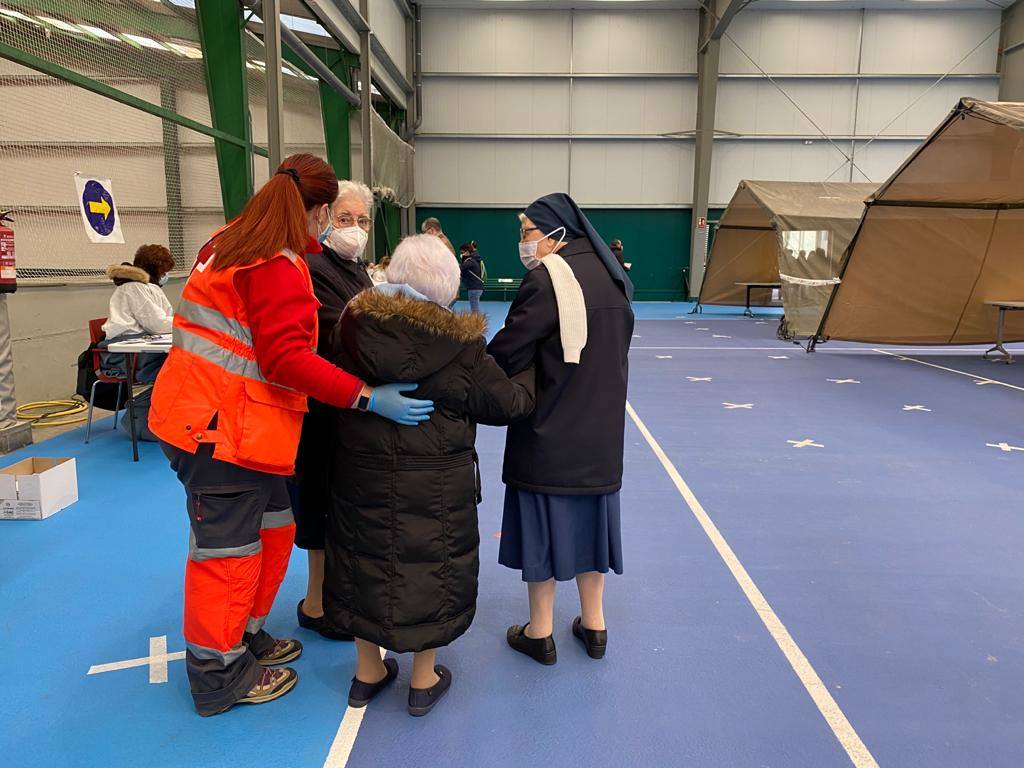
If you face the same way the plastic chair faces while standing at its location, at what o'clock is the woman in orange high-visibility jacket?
The woman in orange high-visibility jacket is roughly at 3 o'clock from the plastic chair.

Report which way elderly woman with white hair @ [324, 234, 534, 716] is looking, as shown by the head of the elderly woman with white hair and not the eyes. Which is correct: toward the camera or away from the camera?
away from the camera

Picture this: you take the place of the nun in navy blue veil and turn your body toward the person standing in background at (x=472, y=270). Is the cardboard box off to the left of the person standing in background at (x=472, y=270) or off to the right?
left

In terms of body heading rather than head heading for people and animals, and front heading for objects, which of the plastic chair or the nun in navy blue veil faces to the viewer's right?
the plastic chair

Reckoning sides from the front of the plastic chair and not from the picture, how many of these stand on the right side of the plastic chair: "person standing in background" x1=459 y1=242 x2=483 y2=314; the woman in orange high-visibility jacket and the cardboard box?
2

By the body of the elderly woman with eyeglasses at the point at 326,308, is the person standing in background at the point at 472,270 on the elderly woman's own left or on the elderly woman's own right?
on the elderly woman's own left

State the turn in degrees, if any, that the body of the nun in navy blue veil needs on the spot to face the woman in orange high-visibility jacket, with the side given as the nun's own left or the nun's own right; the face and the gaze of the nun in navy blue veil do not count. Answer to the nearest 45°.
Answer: approximately 90° to the nun's own left

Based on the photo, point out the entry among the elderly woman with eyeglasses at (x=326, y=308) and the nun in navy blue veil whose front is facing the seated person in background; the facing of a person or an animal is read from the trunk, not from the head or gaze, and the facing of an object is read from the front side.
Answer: the nun in navy blue veil

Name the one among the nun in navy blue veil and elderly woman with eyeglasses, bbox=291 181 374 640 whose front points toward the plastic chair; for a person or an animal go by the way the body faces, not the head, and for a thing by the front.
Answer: the nun in navy blue veil

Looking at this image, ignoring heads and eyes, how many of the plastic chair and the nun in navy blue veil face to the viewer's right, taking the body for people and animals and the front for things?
1

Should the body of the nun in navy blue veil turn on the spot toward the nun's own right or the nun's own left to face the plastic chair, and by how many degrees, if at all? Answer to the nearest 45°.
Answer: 0° — they already face it

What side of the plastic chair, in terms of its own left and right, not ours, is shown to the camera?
right

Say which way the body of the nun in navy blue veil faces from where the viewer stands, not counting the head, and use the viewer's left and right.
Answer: facing away from the viewer and to the left of the viewer
